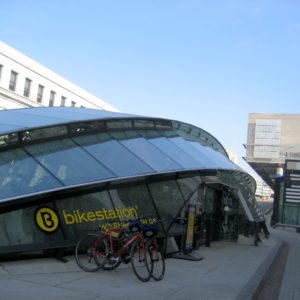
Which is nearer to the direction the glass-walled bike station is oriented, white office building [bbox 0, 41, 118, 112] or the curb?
the curb

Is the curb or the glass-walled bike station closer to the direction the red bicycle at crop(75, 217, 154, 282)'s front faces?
the curb

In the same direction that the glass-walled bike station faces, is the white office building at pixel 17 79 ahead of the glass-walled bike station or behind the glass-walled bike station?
behind

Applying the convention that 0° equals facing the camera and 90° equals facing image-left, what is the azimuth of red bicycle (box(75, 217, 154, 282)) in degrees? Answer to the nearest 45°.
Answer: approximately 315°

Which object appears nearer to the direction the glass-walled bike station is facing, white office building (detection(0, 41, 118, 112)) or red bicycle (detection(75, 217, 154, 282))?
the red bicycle

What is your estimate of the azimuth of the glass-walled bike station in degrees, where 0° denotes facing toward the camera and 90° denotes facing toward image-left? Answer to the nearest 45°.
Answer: approximately 315°

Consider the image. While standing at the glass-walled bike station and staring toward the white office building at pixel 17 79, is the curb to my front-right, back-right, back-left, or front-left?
back-right
